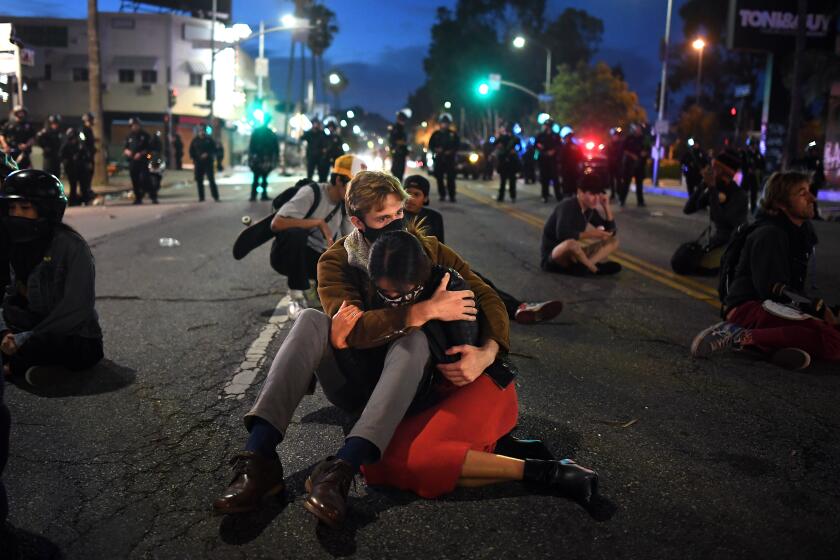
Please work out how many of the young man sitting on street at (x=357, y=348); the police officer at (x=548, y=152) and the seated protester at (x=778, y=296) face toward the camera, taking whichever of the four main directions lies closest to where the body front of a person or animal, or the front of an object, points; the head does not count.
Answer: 2

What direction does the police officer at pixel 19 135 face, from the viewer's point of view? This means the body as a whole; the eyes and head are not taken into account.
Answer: toward the camera

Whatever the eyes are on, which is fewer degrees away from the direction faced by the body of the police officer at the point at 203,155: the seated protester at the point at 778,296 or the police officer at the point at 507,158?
the seated protester

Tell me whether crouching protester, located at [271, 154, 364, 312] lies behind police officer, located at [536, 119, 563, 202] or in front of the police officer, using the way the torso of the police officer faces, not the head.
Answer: in front

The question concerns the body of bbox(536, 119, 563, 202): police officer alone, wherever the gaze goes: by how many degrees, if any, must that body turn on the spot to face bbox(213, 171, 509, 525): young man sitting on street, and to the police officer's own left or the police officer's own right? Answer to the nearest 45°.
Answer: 0° — they already face them

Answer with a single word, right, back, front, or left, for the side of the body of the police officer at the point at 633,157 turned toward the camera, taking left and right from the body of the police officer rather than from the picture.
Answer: front

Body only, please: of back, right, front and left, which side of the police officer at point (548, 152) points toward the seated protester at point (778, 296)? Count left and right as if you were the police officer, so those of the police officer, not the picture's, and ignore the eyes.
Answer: front

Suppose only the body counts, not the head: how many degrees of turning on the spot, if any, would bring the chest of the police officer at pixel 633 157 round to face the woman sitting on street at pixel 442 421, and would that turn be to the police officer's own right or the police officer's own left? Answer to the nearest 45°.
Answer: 0° — they already face them

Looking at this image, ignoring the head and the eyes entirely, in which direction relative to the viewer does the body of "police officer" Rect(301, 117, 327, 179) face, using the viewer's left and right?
facing the viewer

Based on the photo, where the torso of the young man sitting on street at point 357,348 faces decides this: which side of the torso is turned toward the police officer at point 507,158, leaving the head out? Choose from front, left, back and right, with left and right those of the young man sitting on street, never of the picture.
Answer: back

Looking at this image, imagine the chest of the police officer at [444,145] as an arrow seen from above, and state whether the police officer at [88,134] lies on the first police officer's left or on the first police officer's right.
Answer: on the first police officer's right

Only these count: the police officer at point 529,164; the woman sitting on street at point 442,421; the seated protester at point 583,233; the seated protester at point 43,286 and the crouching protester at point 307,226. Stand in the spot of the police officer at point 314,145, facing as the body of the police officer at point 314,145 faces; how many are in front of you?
4

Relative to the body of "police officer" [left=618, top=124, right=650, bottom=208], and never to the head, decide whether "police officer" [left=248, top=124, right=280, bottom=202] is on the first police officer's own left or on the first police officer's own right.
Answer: on the first police officer's own right
